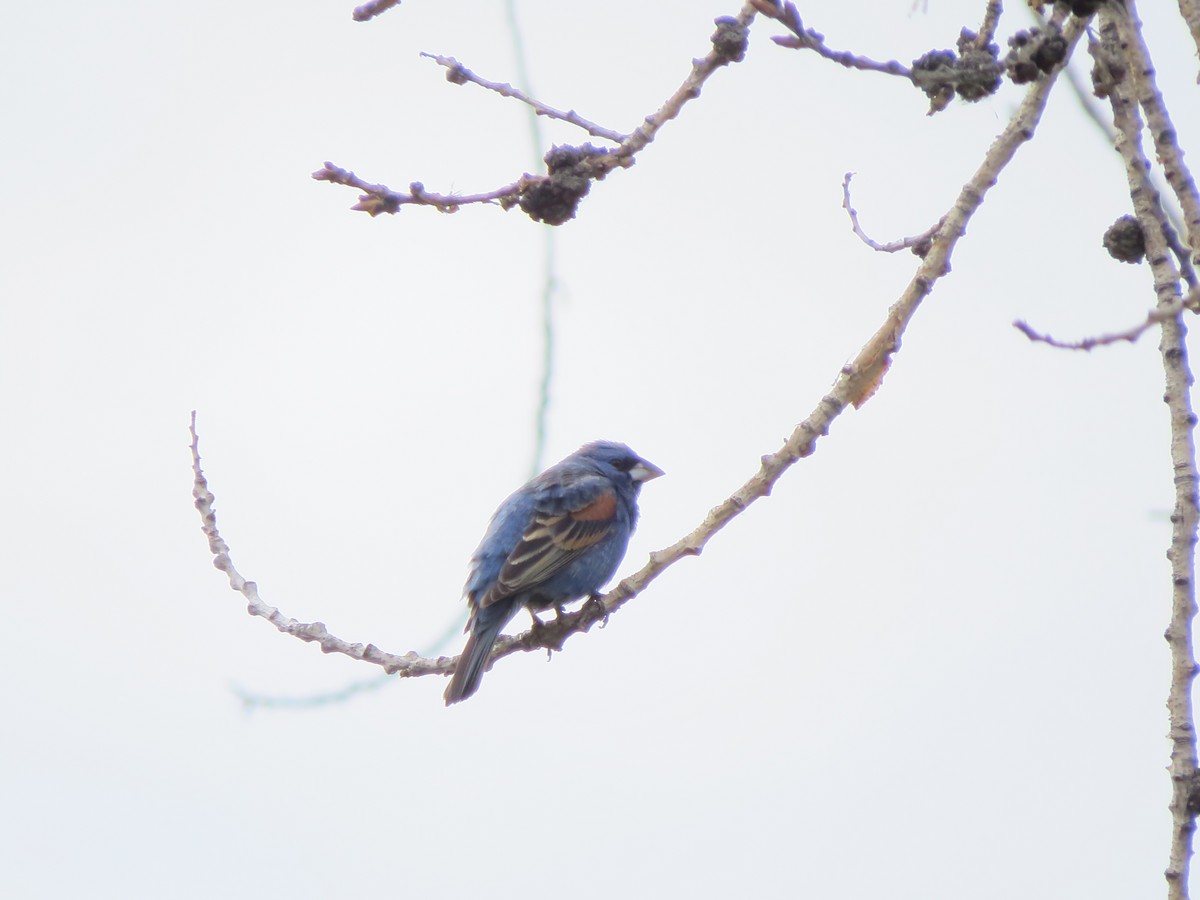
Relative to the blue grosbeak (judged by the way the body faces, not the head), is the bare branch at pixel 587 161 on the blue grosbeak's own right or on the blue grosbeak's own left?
on the blue grosbeak's own right

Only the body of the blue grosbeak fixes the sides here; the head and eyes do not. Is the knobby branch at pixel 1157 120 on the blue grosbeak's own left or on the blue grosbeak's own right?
on the blue grosbeak's own right

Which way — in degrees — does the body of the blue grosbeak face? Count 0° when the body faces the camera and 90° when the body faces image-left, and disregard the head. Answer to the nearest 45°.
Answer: approximately 270°

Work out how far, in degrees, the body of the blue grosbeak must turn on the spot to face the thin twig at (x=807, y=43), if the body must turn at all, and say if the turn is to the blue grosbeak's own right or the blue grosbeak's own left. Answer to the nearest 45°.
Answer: approximately 90° to the blue grosbeak's own right
